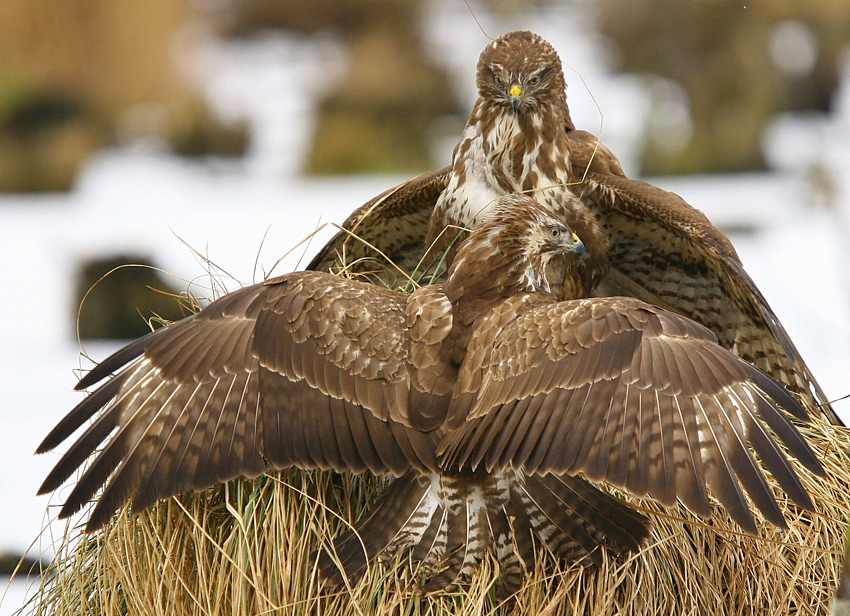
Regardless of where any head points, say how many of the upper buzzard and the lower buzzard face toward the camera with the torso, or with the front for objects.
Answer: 1

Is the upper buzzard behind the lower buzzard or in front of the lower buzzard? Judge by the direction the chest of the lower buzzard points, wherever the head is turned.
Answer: in front

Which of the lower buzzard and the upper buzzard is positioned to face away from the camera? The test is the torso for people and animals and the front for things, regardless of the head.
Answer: the lower buzzard

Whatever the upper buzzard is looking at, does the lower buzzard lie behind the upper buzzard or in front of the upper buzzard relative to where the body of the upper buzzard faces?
in front

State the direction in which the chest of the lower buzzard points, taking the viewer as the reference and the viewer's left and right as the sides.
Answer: facing away from the viewer

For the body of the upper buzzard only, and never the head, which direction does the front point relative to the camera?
toward the camera

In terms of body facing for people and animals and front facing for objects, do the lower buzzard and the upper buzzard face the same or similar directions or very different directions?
very different directions
